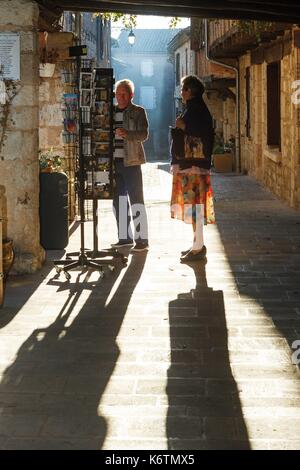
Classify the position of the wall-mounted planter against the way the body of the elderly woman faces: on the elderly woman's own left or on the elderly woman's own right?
on the elderly woman's own right

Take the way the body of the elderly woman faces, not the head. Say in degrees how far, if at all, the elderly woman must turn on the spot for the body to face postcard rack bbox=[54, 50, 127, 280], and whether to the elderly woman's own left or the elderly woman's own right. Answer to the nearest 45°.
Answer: approximately 45° to the elderly woman's own left

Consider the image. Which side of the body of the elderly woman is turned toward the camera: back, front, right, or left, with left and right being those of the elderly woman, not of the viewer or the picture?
left

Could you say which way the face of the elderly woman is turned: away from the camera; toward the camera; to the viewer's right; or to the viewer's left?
to the viewer's left

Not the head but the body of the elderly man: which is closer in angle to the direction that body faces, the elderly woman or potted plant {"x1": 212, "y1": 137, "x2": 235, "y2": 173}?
the elderly woman

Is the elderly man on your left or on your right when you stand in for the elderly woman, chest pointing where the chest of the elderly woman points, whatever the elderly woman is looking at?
on your right

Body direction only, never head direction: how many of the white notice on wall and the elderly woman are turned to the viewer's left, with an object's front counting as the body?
1

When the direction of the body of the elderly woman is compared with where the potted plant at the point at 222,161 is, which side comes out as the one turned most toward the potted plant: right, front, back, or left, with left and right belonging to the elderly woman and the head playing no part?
right
